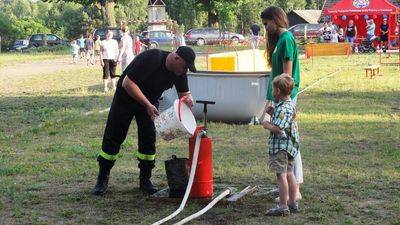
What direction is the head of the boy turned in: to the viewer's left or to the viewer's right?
to the viewer's left

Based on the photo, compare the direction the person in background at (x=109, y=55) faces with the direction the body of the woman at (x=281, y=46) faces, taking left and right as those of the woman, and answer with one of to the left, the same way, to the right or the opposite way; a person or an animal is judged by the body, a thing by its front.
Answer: to the left

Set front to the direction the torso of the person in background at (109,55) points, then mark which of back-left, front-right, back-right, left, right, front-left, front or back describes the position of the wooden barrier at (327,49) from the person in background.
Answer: back-left

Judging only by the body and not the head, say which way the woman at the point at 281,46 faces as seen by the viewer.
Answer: to the viewer's left

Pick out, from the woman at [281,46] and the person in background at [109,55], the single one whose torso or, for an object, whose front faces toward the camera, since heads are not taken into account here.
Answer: the person in background

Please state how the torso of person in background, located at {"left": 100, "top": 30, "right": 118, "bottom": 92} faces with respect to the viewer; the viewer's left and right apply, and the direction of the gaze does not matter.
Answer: facing the viewer

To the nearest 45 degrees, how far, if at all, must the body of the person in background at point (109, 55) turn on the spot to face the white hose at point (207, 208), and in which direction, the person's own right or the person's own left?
0° — they already face it

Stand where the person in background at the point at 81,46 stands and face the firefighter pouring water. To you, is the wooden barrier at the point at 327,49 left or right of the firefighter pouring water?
left

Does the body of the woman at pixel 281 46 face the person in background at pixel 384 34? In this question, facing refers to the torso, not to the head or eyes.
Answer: no

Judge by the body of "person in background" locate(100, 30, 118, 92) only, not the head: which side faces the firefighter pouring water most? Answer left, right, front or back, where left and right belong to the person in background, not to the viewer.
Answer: front

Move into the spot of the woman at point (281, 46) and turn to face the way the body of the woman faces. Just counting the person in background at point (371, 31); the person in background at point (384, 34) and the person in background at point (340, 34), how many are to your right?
3

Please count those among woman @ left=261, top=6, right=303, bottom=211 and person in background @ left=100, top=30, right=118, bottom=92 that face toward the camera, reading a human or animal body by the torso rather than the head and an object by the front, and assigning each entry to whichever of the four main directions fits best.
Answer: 1

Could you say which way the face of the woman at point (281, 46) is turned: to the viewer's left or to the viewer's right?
to the viewer's left

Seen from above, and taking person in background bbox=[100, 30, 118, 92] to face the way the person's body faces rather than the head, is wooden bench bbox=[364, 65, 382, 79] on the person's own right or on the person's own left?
on the person's own left

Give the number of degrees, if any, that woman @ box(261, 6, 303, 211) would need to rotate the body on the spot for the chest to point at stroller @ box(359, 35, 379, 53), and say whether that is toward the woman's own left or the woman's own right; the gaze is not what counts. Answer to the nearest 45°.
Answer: approximately 90° to the woman's own right
